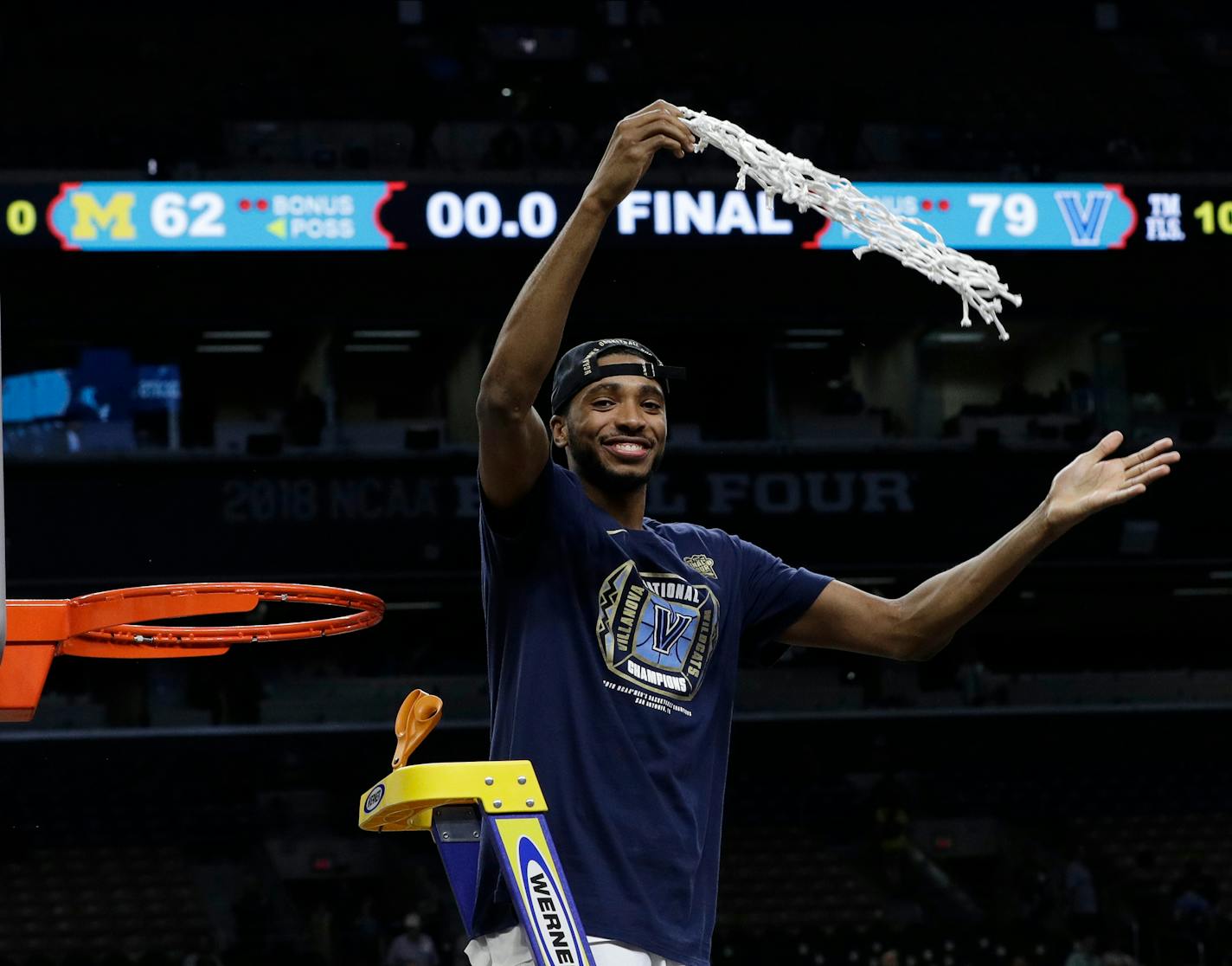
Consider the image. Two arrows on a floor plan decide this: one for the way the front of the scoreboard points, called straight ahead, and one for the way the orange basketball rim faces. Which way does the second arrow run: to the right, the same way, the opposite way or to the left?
to the left

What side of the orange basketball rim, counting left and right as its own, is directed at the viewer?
right

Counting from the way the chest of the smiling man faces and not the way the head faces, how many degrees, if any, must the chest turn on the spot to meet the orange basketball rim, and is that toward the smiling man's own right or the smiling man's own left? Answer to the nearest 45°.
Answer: approximately 135° to the smiling man's own right

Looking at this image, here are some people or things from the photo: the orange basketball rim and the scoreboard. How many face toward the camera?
1

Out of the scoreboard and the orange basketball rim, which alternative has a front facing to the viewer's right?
the orange basketball rim

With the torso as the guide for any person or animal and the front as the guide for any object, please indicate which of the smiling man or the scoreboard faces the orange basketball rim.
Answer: the scoreboard

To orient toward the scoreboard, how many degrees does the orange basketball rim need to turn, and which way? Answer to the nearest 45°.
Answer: approximately 90° to its left

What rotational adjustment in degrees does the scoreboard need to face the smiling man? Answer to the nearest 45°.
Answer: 0° — it already faces them

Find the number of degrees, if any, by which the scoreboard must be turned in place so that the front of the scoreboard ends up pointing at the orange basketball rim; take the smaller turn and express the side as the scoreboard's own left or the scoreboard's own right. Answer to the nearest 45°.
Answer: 0° — it already faces it

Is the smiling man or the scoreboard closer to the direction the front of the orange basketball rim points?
the smiling man

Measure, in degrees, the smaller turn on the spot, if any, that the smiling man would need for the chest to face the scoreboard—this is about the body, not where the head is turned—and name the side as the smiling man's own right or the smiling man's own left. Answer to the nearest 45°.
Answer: approximately 135° to the smiling man's own left
